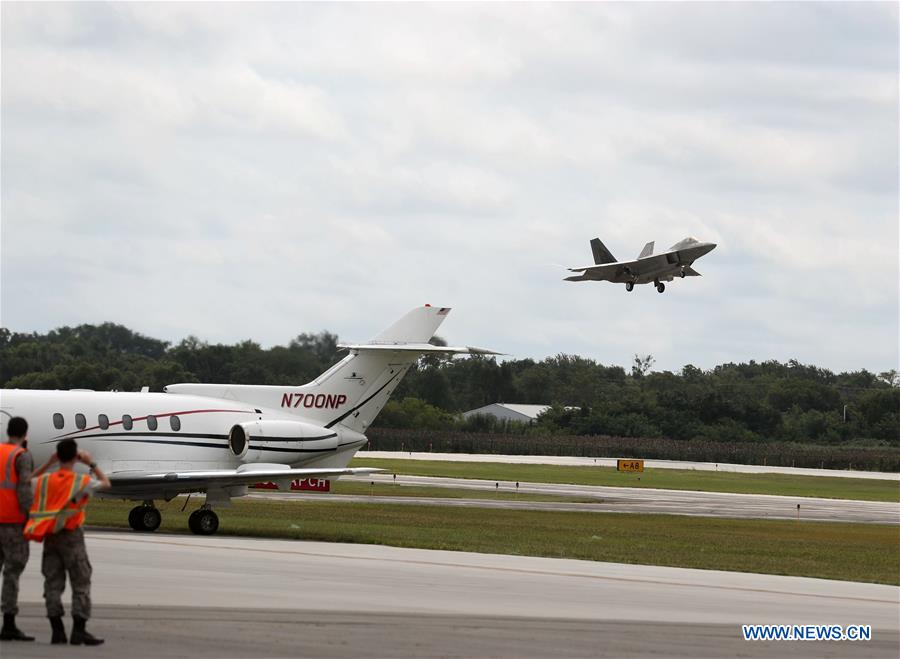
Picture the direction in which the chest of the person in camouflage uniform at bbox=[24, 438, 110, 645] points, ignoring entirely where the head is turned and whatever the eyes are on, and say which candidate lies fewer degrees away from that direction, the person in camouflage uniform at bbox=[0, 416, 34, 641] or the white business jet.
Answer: the white business jet

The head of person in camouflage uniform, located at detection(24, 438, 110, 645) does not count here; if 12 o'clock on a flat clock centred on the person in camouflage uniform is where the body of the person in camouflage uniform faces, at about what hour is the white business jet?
The white business jet is roughly at 11 o'clock from the person in camouflage uniform.

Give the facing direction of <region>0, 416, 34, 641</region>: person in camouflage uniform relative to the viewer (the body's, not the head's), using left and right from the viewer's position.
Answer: facing away from the viewer and to the right of the viewer

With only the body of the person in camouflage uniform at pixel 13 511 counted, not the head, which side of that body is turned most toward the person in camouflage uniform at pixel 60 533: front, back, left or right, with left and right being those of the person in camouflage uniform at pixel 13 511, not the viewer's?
right

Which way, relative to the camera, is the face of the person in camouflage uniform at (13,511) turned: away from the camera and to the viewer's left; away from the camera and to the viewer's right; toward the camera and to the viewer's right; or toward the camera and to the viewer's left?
away from the camera and to the viewer's right

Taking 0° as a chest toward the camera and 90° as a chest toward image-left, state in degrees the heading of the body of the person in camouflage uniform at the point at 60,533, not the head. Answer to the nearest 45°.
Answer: approximately 225°

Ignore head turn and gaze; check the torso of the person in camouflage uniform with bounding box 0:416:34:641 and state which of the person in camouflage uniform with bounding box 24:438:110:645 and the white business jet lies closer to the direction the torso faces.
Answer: the white business jet

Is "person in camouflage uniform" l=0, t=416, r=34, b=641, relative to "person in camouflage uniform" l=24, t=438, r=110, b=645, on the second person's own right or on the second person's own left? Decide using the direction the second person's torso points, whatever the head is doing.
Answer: on the second person's own left
